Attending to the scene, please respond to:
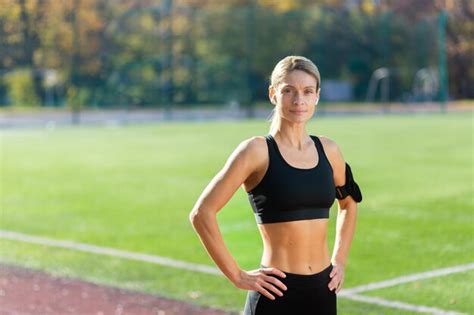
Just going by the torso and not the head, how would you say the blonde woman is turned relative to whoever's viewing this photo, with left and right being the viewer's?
facing the viewer and to the right of the viewer
